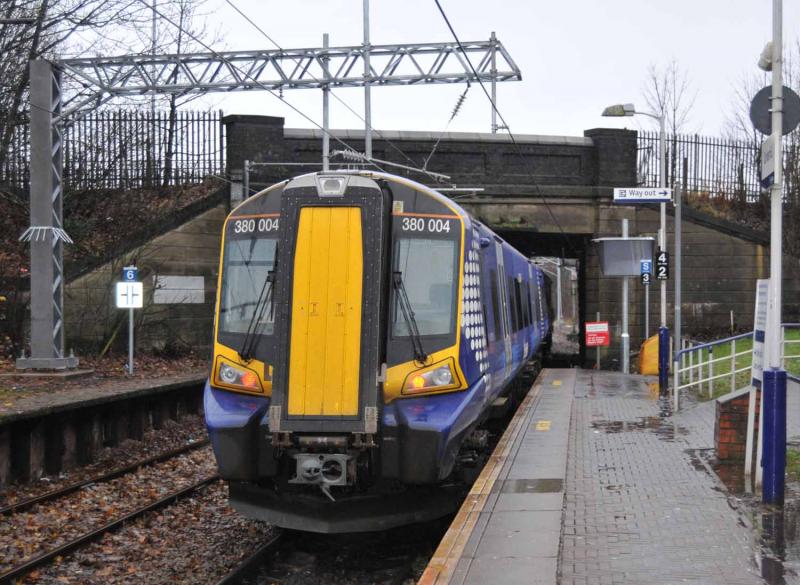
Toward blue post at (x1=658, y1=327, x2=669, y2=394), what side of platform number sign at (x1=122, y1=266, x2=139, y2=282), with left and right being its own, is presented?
left

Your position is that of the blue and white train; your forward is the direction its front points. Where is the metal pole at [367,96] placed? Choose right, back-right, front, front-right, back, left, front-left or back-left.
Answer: back

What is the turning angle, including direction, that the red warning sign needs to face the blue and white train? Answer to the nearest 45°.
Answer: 0° — it already faces it

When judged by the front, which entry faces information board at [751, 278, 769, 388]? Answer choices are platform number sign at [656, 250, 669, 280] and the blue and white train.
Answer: the platform number sign

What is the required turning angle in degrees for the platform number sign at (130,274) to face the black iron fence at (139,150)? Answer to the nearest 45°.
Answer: approximately 180°

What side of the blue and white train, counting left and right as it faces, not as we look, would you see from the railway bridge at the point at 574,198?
back

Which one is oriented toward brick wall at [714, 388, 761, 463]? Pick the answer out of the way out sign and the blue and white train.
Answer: the way out sign

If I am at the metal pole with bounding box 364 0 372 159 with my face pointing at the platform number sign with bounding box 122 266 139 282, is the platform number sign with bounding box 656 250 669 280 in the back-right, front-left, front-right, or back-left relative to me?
back-left

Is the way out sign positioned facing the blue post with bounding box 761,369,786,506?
yes

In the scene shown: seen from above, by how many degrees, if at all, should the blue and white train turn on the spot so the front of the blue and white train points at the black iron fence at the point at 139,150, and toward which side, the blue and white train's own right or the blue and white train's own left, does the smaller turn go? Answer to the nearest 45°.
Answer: approximately 180°

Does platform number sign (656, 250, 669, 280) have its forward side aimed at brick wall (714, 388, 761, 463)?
yes
